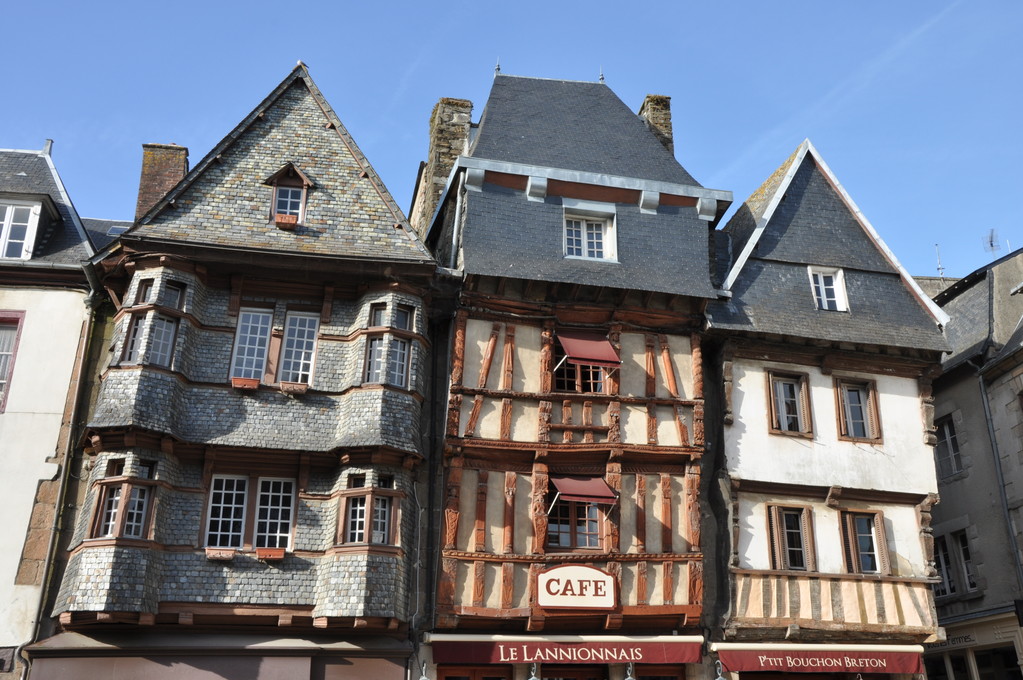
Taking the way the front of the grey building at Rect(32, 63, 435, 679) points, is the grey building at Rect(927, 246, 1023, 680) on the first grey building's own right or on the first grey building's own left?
on the first grey building's own left

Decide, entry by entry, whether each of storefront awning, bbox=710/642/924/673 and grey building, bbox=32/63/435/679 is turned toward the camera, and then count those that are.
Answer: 2

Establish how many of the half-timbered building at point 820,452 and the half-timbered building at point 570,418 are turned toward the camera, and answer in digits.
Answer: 2

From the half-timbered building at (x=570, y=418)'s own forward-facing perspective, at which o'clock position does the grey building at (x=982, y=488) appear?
The grey building is roughly at 8 o'clock from the half-timbered building.

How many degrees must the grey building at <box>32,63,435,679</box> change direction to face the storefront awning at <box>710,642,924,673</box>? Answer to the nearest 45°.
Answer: approximately 90° to its left

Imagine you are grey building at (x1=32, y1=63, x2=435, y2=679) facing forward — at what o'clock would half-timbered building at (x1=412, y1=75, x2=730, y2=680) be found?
The half-timbered building is roughly at 9 o'clock from the grey building.

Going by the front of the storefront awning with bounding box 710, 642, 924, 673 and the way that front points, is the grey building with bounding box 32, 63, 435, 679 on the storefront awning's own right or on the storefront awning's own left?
on the storefront awning's own right

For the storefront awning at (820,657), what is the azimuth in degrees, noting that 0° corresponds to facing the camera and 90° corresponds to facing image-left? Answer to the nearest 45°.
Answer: approximately 0°

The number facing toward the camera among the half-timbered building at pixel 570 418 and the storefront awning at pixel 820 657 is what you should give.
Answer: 2

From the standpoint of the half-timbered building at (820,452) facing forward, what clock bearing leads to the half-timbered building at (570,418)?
the half-timbered building at (570,418) is roughly at 2 o'clock from the half-timbered building at (820,452).

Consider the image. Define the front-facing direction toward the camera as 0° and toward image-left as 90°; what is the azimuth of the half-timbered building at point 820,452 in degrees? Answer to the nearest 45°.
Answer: approximately 0°
